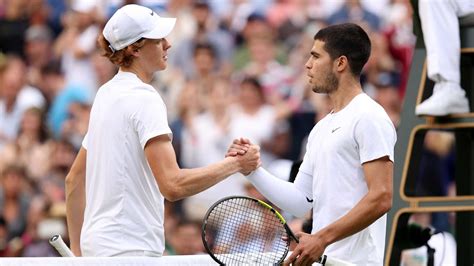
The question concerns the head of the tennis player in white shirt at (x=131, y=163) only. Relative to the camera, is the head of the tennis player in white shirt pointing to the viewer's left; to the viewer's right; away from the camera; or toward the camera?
to the viewer's right

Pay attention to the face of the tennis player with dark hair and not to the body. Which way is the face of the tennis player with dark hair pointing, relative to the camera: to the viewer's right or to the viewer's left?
to the viewer's left

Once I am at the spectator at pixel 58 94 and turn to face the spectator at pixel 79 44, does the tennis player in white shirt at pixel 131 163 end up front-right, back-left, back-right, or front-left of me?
back-right

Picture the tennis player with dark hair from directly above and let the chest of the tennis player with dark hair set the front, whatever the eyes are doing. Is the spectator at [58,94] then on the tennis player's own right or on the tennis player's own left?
on the tennis player's own right

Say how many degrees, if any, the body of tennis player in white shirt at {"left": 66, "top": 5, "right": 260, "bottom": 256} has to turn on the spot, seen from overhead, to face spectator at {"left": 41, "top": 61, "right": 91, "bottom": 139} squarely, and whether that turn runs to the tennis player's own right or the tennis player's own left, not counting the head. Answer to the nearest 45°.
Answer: approximately 45° to the tennis player's own left

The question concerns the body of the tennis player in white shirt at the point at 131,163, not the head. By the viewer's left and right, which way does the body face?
facing away from the viewer and to the right of the viewer

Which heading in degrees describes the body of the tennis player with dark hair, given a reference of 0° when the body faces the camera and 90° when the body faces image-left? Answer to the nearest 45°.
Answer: approximately 45°
